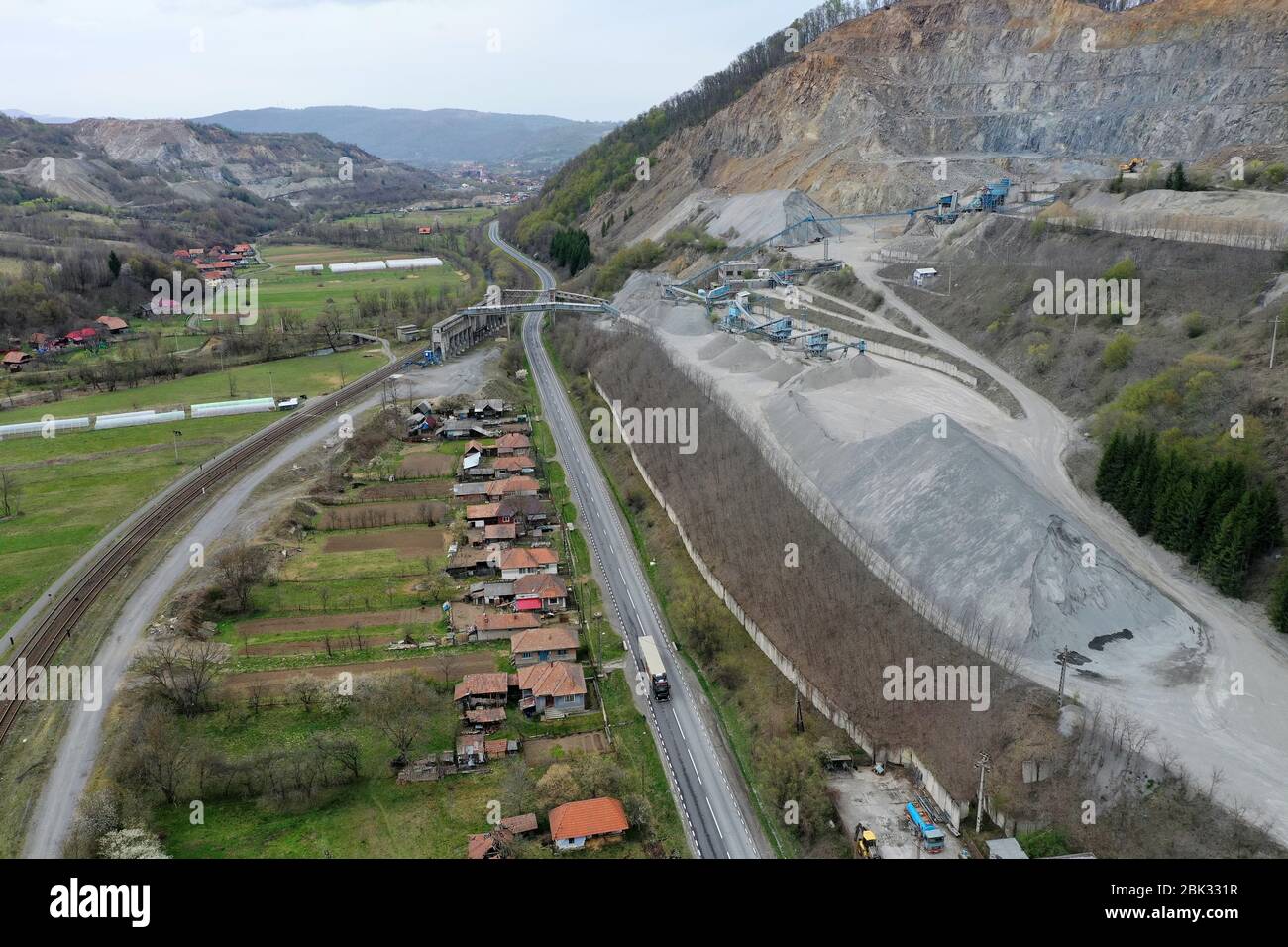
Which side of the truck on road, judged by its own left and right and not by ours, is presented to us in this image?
front

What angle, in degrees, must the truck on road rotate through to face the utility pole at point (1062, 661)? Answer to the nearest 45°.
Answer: approximately 45° to its left

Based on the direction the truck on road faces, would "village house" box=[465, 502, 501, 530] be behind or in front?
behind

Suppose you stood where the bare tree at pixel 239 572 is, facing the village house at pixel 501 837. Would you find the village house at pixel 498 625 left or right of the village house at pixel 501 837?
left

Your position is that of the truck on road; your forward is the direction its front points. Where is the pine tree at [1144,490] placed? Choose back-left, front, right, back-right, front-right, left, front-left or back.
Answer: left

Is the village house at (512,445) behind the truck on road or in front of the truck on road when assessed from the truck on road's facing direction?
behind

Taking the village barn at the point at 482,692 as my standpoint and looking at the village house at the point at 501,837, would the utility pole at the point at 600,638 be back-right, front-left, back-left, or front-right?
back-left

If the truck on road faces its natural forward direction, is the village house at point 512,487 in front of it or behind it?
behind
